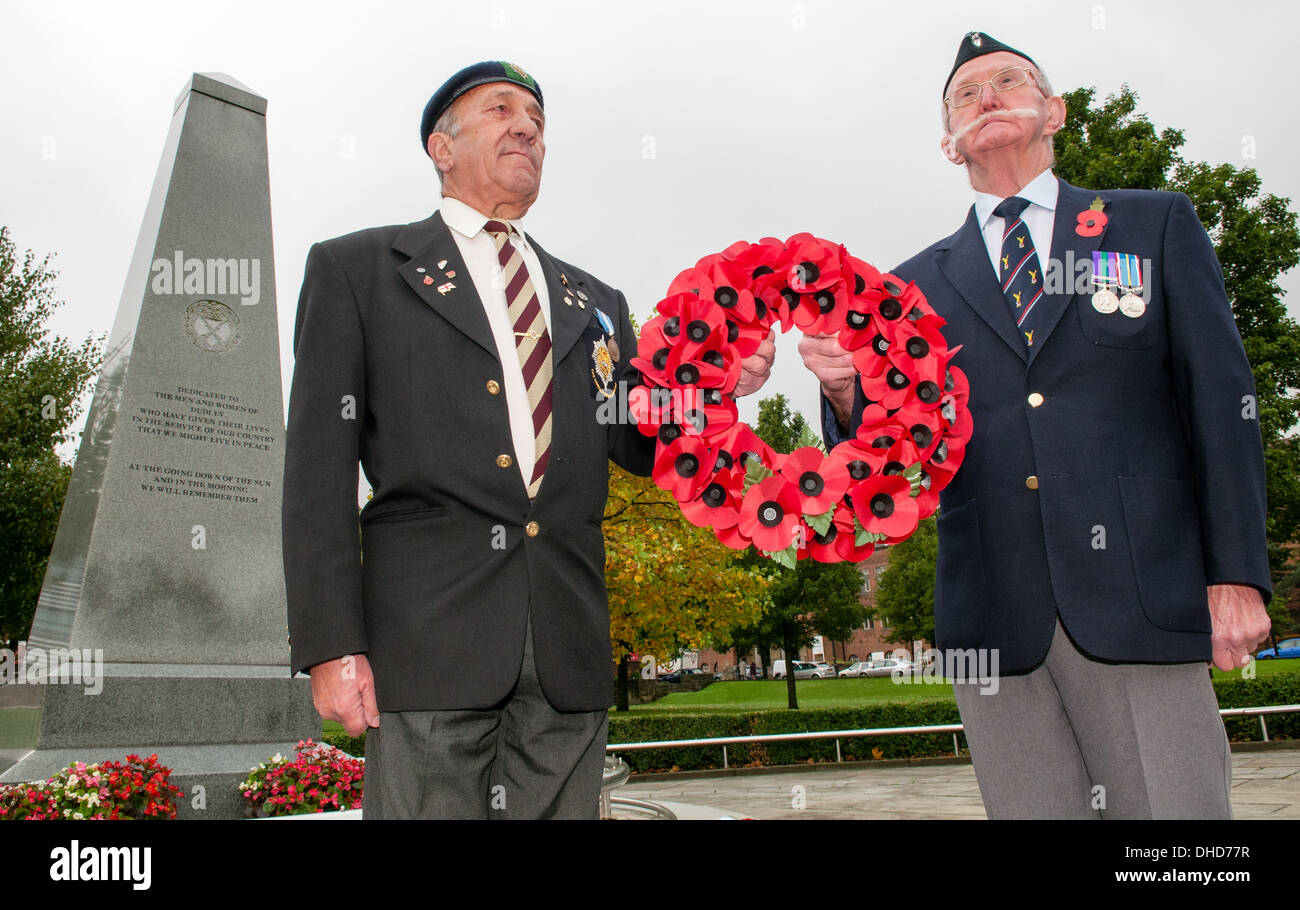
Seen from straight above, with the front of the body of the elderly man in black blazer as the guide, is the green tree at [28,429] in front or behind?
behind

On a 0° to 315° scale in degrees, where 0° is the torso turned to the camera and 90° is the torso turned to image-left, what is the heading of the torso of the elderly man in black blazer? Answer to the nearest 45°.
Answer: approximately 315°

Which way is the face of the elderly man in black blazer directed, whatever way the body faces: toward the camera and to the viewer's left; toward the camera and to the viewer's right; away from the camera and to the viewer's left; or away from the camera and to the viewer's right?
toward the camera and to the viewer's right

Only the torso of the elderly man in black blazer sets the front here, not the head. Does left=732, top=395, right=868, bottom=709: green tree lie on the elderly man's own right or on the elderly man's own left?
on the elderly man's own left

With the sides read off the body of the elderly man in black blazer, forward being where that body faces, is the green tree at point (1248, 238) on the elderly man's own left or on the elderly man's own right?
on the elderly man's own left

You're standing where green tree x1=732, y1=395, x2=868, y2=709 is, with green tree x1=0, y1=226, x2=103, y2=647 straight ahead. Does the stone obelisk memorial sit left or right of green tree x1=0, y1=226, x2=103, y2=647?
left

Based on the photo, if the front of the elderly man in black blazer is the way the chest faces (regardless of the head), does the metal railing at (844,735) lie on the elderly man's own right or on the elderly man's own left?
on the elderly man's own left
